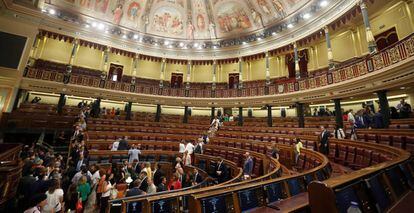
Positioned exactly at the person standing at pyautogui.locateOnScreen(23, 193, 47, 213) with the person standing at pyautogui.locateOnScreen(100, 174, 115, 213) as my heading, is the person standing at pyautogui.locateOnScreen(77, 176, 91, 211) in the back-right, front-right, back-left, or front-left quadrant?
front-left

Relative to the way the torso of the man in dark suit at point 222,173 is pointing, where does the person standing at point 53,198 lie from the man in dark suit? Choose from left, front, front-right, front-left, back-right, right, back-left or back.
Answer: front

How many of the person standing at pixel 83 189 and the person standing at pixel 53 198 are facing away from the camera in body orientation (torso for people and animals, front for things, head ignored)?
2

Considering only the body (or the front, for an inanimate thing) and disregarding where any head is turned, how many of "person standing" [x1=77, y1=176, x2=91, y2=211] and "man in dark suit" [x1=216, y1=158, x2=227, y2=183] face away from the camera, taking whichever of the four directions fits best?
1

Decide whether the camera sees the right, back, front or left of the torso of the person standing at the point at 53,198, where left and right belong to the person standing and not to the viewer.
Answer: back

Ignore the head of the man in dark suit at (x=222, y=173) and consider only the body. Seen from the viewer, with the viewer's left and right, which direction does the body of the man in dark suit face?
facing the viewer and to the left of the viewer

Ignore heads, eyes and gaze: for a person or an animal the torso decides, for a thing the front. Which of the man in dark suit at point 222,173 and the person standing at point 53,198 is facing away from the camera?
the person standing

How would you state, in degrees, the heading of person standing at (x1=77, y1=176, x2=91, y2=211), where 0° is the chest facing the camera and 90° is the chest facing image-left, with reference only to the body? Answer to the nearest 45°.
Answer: approximately 180°
